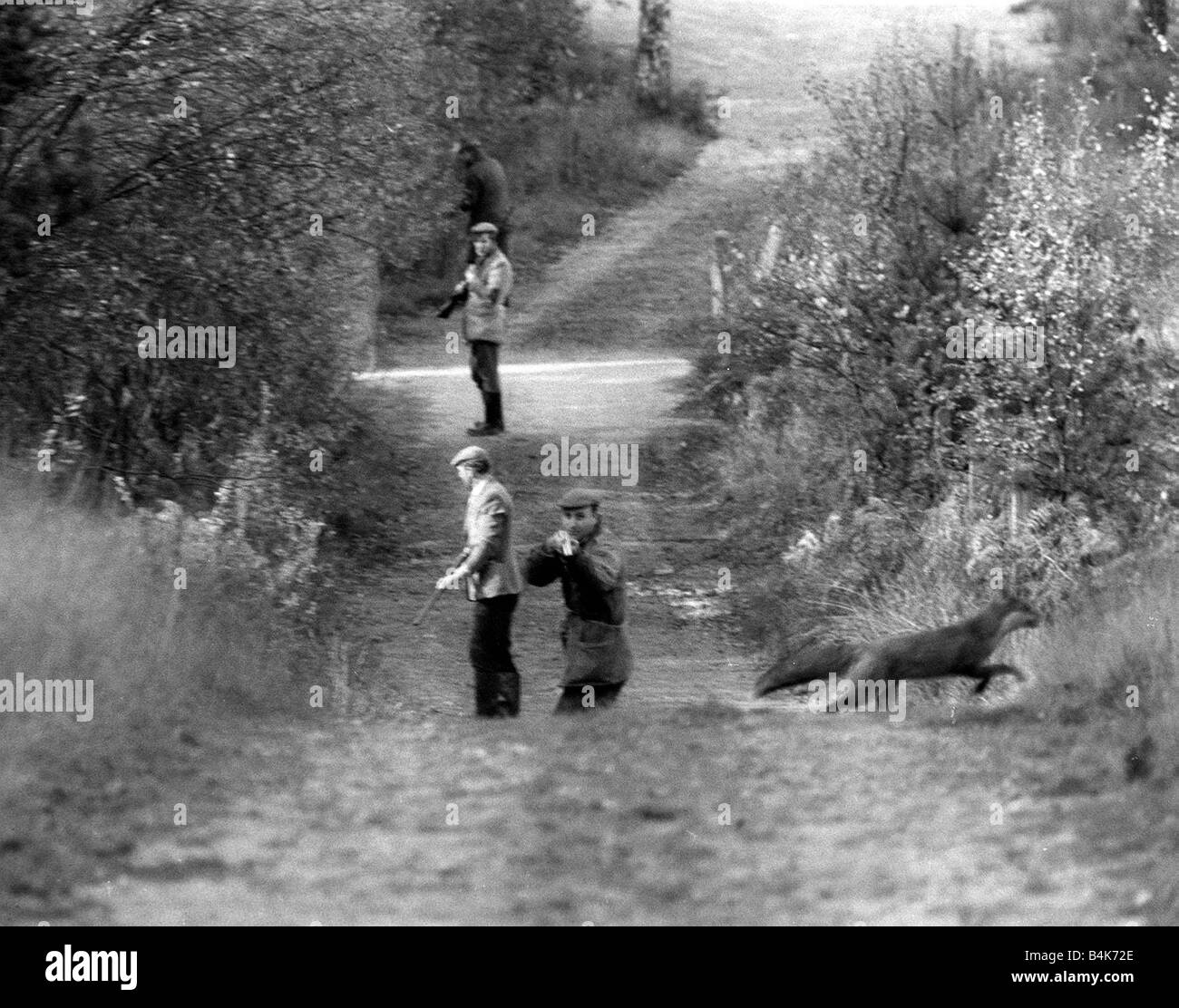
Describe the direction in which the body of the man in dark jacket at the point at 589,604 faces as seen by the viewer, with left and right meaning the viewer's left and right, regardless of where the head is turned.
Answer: facing the viewer and to the left of the viewer

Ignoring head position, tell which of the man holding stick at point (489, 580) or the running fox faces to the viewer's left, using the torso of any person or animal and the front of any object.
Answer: the man holding stick

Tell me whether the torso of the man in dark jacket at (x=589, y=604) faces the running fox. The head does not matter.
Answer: no

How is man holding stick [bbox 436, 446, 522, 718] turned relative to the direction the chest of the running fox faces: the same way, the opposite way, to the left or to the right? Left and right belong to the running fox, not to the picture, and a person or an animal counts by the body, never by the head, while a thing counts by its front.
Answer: the opposite way

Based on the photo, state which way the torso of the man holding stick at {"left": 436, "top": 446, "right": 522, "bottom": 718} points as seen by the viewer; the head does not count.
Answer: to the viewer's left

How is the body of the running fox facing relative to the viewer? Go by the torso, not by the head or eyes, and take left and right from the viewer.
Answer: facing to the right of the viewer

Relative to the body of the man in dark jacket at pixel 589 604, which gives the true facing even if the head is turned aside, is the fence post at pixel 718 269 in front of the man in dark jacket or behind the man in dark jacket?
behind

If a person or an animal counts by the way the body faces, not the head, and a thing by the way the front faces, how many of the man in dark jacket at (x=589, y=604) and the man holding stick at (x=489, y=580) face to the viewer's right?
0

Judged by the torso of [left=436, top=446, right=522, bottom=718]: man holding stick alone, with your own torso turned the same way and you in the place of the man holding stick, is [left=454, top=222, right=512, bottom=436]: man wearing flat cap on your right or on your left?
on your right

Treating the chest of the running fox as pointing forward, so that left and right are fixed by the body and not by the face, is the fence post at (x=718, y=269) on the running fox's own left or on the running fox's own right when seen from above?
on the running fox's own left

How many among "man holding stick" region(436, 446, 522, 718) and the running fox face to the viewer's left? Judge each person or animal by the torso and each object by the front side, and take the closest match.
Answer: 1

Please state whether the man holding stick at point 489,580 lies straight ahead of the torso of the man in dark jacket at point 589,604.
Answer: no

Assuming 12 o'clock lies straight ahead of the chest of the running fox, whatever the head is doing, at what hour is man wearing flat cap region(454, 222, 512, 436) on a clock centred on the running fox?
The man wearing flat cap is roughly at 8 o'clock from the running fox.

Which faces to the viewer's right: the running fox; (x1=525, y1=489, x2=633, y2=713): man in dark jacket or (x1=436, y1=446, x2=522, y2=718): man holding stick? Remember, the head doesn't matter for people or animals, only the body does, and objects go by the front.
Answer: the running fox
